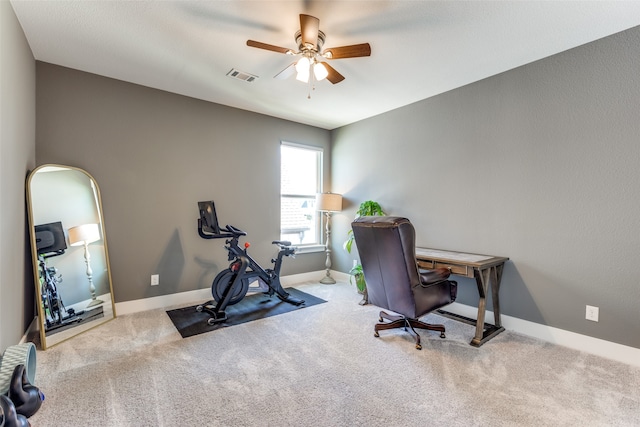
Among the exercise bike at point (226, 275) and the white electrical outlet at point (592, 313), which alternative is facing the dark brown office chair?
the white electrical outlet

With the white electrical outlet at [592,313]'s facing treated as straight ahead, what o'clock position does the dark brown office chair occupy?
The dark brown office chair is roughly at 2 o'clock from the white electrical outlet.

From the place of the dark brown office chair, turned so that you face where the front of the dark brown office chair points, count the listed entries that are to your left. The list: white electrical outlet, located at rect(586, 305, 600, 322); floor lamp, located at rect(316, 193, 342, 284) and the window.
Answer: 2

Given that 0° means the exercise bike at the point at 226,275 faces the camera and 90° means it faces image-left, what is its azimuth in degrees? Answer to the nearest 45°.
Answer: approximately 45°

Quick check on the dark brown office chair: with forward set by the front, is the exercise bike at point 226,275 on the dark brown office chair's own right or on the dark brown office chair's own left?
on the dark brown office chair's own left

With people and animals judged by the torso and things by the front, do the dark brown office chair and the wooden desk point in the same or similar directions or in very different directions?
very different directions

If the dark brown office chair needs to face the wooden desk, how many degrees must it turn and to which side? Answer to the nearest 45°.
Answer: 0° — it already faces it

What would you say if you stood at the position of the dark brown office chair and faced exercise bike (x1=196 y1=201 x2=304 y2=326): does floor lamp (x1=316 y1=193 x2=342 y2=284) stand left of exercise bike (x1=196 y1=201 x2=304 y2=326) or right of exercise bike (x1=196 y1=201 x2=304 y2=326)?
right

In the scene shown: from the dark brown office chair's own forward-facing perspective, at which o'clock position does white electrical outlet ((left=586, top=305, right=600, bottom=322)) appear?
The white electrical outlet is roughly at 1 o'clock from the dark brown office chair.

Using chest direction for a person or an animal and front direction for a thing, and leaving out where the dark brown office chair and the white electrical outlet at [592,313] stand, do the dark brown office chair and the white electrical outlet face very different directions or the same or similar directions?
very different directions

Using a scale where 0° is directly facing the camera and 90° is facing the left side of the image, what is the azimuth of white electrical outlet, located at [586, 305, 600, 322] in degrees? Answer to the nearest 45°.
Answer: approximately 45°

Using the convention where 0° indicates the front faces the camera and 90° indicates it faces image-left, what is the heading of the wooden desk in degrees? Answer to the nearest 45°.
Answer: approximately 45°

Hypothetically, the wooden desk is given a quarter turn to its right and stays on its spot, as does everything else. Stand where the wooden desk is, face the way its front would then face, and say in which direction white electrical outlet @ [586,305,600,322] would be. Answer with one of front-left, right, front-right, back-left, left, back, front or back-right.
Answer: back-right

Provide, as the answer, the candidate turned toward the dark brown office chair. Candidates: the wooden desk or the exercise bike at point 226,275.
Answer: the wooden desk
